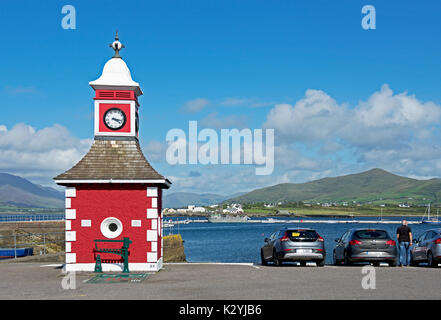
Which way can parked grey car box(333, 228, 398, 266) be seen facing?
away from the camera

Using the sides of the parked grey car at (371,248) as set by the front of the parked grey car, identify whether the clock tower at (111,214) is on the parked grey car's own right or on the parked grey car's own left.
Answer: on the parked grey car's own left

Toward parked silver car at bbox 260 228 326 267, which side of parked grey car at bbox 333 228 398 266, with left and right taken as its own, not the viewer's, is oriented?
left

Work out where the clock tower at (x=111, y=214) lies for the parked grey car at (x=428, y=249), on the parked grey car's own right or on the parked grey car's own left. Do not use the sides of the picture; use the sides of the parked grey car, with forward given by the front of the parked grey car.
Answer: on the parked grey car's own left

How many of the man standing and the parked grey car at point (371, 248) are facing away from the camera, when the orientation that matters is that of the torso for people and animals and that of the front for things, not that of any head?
2

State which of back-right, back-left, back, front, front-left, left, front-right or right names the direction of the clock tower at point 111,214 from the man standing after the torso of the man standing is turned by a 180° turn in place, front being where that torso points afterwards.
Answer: front-right

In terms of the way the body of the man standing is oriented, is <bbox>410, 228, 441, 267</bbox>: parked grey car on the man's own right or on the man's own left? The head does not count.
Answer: on the man's own right

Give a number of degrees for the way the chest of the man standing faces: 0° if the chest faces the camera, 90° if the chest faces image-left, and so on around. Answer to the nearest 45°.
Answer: approximately 180°

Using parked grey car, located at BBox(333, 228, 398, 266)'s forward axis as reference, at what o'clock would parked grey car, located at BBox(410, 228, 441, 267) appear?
parked grey car, located at BBox(410, 228, 441, 267) is roughly at 2 o'clock from parked grey car, located at BBox(333, 228, 398, 266).

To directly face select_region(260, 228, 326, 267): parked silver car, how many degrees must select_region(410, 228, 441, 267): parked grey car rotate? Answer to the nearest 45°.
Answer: approximately 90° to its left

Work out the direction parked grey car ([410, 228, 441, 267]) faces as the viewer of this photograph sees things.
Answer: facing away from the viewer and to the left of the viewer
